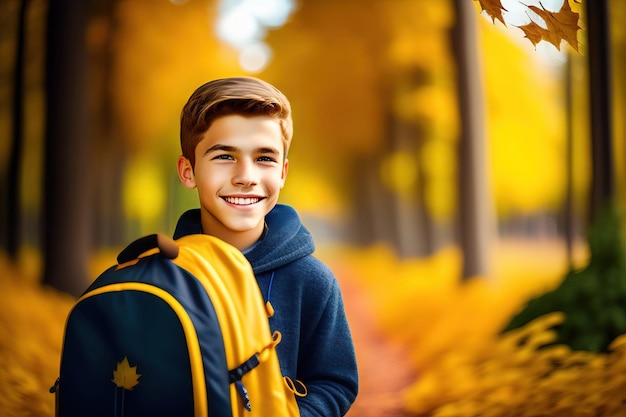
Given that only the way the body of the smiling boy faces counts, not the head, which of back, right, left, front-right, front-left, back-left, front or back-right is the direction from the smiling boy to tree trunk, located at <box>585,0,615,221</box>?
back-left

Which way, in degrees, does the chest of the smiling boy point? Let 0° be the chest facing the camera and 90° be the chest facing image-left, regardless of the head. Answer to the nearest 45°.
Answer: approximately 0°

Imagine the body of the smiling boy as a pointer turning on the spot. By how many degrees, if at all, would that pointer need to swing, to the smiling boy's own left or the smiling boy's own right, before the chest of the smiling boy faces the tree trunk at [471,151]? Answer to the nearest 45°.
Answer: approximately 135° to the smiling boy's own left

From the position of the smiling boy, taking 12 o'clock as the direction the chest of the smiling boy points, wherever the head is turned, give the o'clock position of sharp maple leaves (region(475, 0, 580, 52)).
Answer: The sharp maple leaves is roughly at 9 o'clock from the smiling boy.

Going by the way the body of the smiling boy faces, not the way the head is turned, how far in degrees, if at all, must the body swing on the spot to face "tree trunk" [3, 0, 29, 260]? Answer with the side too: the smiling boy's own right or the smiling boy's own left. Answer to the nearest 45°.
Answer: approximately 135° to the smiling boy's own right
